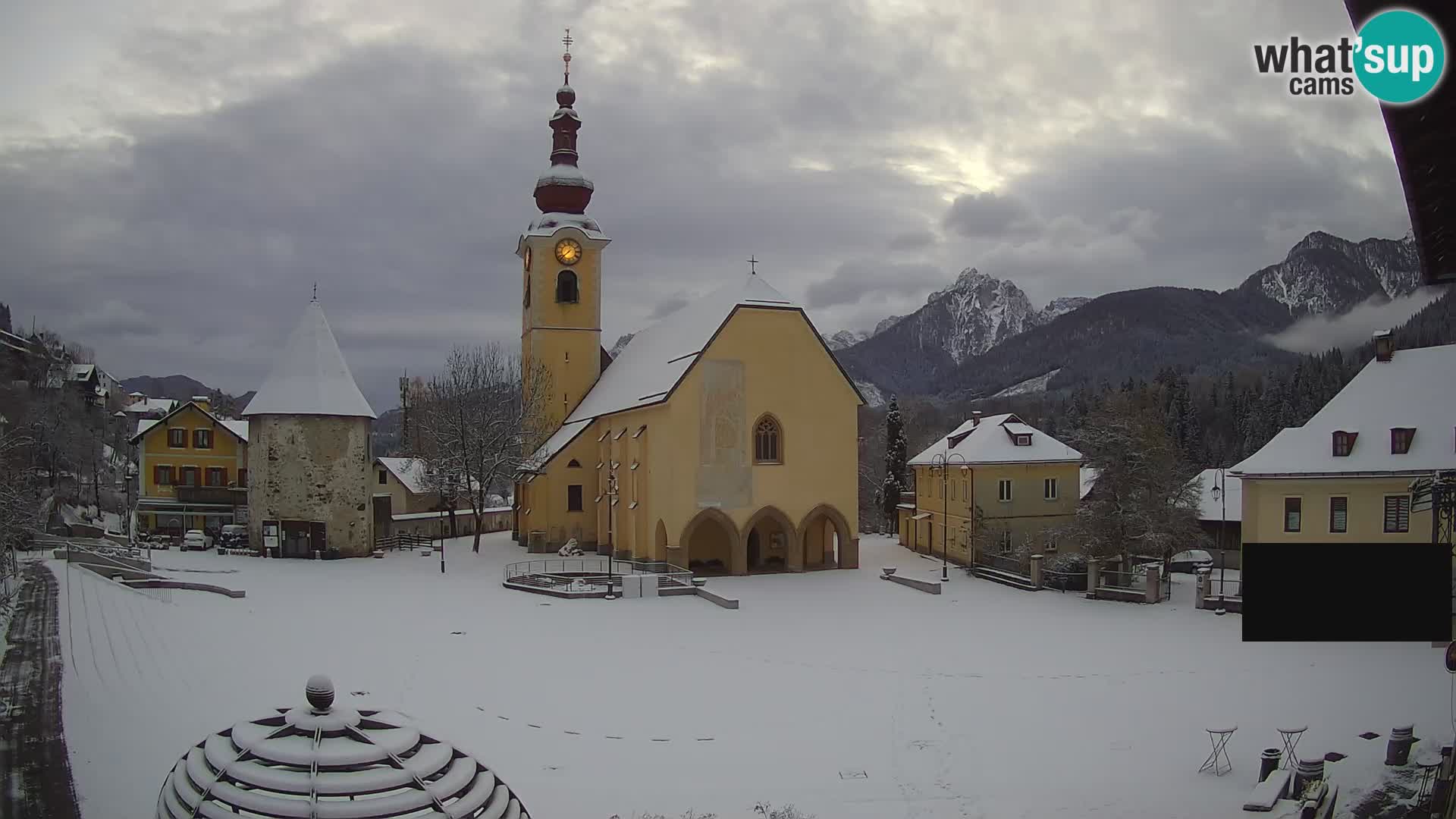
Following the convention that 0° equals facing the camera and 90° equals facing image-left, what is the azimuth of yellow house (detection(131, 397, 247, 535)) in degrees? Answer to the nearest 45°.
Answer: approximately 0°

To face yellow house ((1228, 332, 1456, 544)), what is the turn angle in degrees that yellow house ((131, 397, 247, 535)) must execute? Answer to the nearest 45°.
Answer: approximately 45° to its left

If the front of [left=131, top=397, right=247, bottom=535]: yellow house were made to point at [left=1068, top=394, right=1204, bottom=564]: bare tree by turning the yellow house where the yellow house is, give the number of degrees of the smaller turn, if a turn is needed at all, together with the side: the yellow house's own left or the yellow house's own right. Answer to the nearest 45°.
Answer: approximately 45° to the yellow house's own left

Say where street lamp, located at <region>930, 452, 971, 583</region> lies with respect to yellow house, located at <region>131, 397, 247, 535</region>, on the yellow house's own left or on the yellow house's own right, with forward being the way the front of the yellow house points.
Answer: on the yellow house's own left
